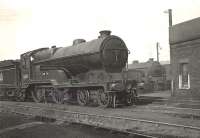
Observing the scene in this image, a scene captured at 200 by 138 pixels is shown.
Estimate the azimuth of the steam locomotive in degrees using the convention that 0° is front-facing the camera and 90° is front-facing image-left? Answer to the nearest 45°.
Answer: approximately 315°

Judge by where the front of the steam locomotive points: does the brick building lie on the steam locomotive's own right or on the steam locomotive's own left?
on the steam locomotive's own left
